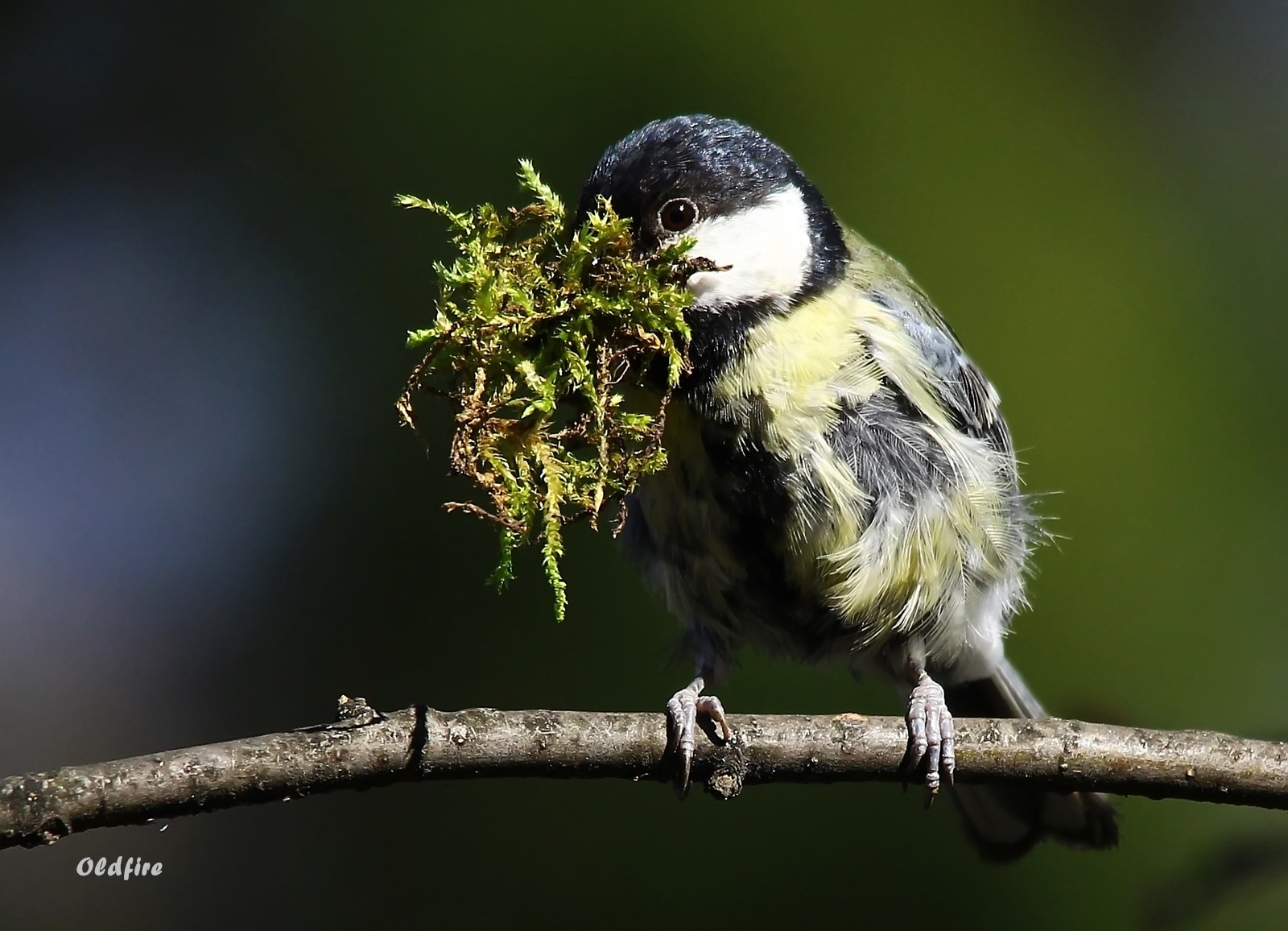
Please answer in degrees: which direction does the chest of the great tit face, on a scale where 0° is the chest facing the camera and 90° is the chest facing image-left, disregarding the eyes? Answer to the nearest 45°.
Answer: approximately 45°
